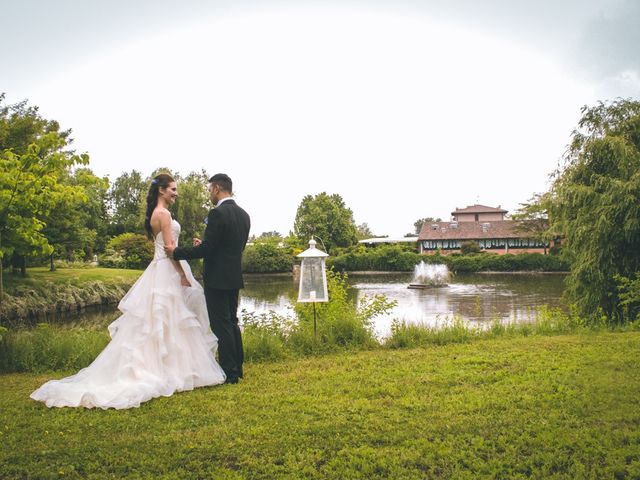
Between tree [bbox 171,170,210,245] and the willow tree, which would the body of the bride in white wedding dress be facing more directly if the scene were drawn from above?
the willow tree

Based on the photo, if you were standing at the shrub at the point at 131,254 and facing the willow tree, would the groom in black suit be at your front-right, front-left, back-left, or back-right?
front-right

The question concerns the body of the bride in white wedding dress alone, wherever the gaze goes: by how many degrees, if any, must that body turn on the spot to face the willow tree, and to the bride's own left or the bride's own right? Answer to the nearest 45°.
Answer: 0° — they already face it

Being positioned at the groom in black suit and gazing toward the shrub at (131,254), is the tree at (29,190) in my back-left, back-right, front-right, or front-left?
front-left

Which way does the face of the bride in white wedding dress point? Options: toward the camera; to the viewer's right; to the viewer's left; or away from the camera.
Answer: to the viewer's right

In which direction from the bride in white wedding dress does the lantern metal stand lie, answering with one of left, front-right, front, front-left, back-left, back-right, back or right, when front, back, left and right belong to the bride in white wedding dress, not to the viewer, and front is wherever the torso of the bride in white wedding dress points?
front-left

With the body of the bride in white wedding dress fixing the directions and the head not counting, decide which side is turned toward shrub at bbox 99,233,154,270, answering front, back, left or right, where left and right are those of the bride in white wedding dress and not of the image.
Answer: left

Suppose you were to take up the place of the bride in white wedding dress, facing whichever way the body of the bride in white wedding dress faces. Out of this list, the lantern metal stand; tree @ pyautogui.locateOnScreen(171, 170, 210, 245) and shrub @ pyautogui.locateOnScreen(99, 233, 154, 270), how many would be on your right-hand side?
0

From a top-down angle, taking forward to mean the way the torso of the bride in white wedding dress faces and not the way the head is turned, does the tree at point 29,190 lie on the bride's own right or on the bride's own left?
on the bride's own left

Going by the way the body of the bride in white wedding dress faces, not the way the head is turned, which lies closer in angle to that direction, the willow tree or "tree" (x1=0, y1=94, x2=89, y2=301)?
the willow tree

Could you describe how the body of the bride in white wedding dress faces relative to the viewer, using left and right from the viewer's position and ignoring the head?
facing to the right of the viewer

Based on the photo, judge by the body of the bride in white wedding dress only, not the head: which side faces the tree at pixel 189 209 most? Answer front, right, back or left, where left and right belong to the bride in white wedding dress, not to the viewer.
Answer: left
